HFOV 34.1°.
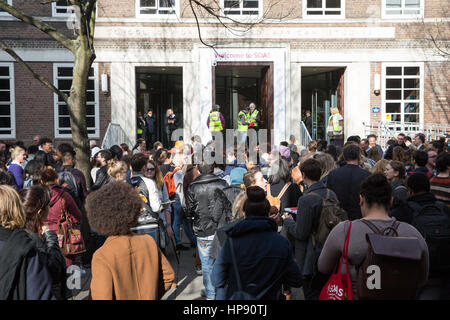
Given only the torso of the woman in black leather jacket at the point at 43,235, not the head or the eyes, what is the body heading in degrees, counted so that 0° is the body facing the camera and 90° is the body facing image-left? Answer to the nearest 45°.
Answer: approximately 225°

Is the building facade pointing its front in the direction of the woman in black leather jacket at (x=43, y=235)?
yes

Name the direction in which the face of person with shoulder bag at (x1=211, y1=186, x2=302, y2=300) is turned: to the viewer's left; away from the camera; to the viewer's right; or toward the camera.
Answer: away from the camera

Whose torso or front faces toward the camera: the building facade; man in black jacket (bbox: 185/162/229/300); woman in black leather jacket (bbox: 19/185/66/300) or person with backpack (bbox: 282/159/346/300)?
the building facade

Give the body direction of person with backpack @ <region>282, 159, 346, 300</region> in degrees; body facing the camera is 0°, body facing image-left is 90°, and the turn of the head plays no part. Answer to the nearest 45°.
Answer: approximately 135°

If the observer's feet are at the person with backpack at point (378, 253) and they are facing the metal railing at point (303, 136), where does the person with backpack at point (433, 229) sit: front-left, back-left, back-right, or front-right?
front-right

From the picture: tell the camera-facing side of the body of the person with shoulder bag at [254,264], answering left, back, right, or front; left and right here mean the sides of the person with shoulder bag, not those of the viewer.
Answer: back

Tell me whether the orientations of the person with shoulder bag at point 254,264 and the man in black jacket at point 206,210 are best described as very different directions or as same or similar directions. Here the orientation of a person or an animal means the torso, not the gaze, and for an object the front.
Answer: same or similar directions

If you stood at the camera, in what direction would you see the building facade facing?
facing the viewer

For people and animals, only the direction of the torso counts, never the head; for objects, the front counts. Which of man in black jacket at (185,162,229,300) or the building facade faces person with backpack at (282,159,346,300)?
the building facade

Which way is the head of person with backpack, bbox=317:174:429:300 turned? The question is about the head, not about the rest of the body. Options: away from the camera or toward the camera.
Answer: away from the camera

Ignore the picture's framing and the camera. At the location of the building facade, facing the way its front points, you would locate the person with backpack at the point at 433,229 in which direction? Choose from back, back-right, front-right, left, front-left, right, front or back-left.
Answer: front

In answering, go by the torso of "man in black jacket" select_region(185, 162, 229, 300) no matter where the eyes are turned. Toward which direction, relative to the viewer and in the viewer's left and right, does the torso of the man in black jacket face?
facing away from the viewer

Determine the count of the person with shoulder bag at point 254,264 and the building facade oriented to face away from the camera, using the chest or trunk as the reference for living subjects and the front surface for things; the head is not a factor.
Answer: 1

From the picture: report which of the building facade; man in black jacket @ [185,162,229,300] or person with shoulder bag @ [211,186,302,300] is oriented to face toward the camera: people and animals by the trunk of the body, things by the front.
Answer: the building facade

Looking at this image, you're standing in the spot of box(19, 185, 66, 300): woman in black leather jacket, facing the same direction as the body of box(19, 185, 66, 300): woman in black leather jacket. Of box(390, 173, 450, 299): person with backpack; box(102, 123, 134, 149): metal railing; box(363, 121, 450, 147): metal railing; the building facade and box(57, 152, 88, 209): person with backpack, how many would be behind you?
0

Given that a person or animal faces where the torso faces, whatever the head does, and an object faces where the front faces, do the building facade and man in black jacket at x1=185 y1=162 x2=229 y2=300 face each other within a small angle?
yes

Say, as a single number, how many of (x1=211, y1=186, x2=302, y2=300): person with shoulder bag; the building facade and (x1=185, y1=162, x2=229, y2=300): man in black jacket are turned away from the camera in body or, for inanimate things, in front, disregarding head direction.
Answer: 2

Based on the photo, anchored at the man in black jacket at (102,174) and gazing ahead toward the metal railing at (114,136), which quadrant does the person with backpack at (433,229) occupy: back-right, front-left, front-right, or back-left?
back-right
